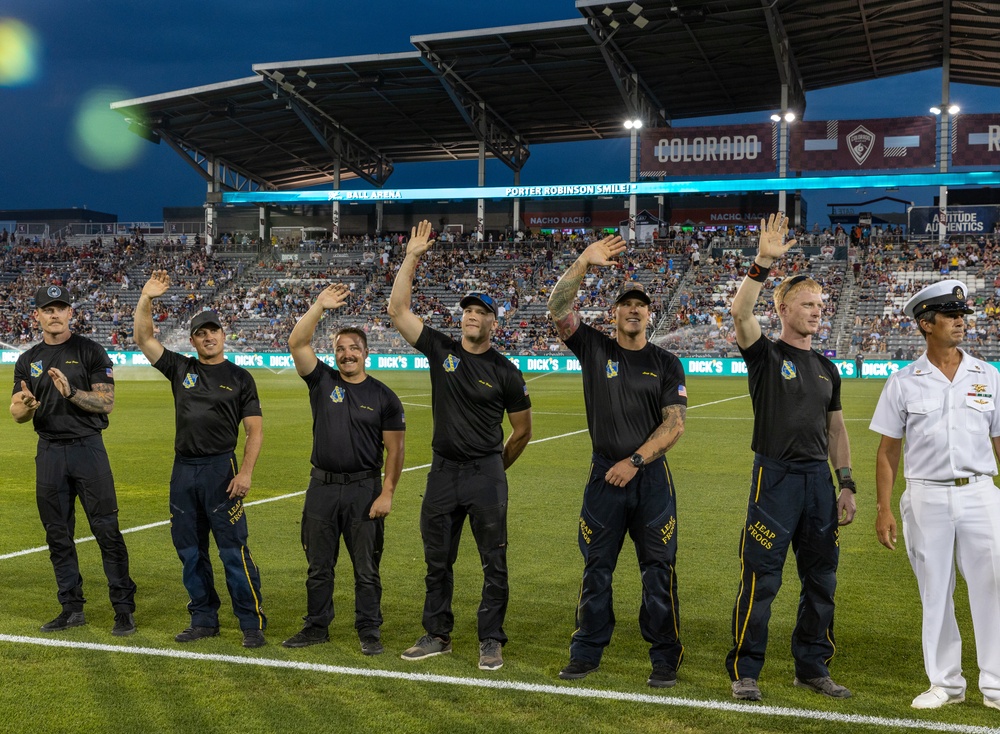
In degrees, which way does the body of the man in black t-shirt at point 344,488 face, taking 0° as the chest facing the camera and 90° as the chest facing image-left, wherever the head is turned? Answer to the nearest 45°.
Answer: approximately 0°

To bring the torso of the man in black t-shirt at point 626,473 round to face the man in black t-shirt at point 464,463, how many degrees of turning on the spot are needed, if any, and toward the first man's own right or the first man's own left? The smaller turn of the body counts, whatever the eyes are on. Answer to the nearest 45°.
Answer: approximately 90° to the first man's own right

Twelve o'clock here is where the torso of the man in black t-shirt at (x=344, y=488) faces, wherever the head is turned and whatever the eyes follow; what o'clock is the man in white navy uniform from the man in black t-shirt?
The man in white navy uniform is roughly at 10 o'clock from the man in black t-shirt.

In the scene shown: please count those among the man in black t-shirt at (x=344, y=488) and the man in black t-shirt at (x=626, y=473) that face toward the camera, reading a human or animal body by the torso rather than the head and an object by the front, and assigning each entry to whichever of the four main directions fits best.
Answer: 2

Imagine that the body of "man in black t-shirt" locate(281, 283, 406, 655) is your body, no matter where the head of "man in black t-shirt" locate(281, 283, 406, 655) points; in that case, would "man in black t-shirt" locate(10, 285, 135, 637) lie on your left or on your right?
on your right

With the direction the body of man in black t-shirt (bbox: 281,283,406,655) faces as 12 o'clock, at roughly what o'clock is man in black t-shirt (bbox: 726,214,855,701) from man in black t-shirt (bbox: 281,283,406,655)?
man in black t-shirt (bbox: 726,214,855,701) is roughly at 10 o'clock from man in black t-shirt (bbox: 281,283,406,655).

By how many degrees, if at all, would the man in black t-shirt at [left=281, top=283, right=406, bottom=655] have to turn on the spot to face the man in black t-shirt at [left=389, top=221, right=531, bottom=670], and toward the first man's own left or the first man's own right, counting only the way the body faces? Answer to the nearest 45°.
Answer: approximately 90° to the first man's own left

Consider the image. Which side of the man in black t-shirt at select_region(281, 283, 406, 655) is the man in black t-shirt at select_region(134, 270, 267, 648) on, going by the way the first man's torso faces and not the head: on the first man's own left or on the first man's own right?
on the first man's own right
